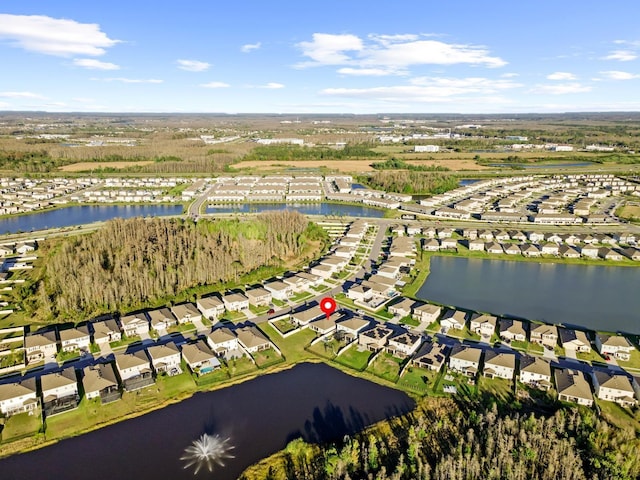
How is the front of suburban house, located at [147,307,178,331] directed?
toward the camera

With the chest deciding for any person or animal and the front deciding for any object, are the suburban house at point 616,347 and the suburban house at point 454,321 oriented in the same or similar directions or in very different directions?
same or similar directions

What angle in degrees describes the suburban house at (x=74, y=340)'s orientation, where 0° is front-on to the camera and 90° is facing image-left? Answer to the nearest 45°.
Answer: approximately 0°

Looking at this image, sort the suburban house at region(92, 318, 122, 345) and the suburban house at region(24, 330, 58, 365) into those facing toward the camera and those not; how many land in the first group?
2

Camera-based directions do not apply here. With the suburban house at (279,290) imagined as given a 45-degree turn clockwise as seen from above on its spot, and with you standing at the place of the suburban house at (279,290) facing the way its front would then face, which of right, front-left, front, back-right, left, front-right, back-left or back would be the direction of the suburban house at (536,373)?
front-left

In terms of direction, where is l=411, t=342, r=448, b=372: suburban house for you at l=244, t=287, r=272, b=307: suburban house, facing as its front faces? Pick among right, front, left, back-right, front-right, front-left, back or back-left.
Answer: front

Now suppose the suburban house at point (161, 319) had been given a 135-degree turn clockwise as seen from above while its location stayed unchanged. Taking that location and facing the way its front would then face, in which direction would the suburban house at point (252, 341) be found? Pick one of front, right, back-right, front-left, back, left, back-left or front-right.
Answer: back

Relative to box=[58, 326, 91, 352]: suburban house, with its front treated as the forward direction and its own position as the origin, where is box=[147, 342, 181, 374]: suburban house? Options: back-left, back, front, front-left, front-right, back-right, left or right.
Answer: front-left

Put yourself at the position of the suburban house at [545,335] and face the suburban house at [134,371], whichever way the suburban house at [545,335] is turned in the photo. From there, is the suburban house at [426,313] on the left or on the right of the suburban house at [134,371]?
right

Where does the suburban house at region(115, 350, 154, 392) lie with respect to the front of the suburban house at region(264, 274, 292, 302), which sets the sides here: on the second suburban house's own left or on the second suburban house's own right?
on the second suburban house's own right

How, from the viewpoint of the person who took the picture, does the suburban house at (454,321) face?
facing the viewer and to the left of the viewer

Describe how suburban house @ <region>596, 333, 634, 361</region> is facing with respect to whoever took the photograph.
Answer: facing the viewer

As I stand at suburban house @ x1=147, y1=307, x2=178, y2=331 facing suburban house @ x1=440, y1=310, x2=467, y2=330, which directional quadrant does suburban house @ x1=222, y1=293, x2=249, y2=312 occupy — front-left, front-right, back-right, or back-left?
front-left

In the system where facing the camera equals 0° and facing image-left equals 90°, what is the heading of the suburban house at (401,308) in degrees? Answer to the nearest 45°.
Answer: approximately 45°

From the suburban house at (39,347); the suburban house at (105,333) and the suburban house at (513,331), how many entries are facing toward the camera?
3

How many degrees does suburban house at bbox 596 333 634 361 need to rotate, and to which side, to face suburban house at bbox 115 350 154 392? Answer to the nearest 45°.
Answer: approximately 45° to its right
